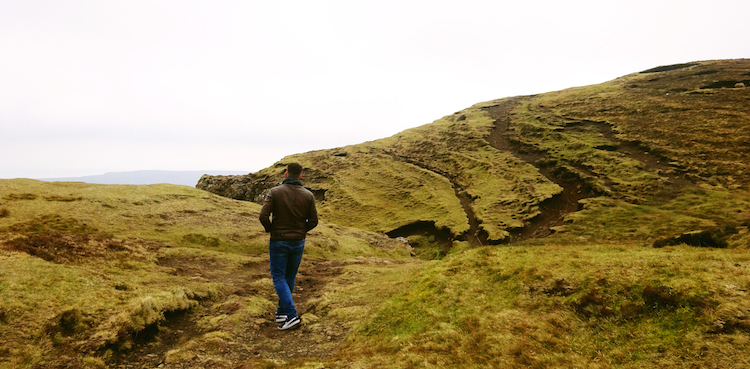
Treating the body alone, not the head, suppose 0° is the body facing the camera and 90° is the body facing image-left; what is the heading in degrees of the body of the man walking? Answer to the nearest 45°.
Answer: approximately 180°

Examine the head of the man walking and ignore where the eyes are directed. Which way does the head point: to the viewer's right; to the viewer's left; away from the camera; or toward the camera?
away from the camera
